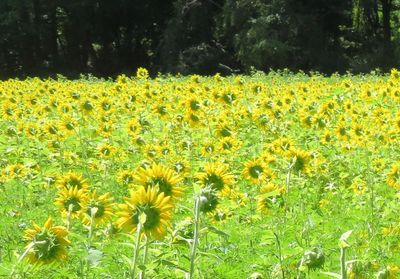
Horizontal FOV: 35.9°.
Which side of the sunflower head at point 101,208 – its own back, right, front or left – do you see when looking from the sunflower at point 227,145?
front

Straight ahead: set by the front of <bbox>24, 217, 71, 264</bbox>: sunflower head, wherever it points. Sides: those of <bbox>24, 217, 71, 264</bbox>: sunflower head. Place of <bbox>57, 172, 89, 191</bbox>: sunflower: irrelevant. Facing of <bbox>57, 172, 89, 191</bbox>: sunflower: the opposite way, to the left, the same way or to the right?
the same way

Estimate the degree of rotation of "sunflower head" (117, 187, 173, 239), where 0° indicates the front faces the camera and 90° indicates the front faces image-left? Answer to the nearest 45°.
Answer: approximately 180°

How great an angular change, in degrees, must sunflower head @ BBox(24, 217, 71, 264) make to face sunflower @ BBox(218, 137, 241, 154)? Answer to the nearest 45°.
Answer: approximately 45° to its right

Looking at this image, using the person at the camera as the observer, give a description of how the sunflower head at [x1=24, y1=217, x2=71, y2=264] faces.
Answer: facing away from the viewer

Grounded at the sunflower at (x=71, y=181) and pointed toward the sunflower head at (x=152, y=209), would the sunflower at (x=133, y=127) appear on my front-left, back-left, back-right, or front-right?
back-left

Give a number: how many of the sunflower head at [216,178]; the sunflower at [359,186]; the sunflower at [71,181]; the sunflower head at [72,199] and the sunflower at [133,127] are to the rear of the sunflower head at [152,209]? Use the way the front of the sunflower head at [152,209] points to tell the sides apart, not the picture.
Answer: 0
